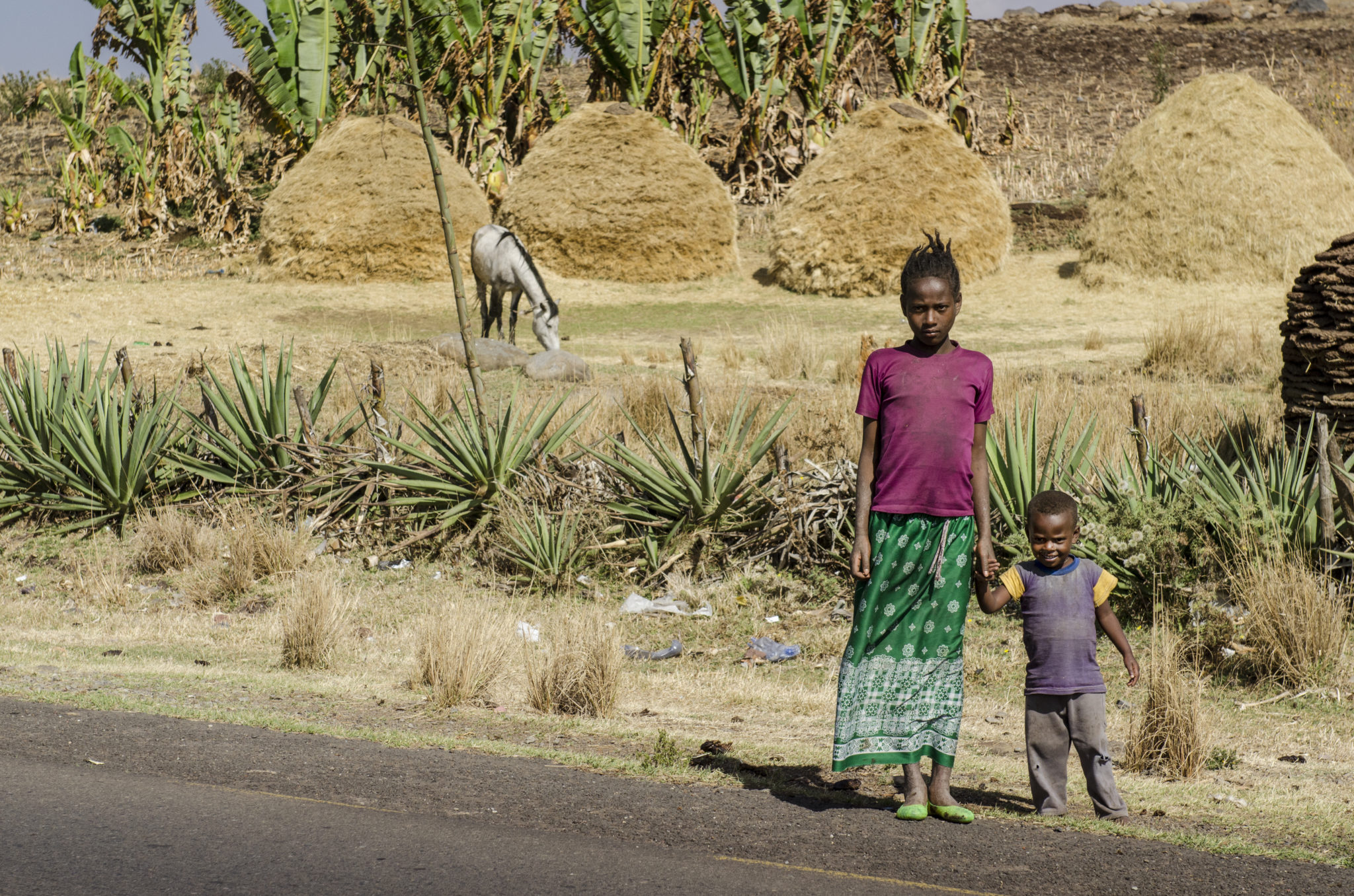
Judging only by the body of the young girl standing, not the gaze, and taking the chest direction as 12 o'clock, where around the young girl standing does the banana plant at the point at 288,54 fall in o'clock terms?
The banana plant is roughly at 5 o'clock from the young girl standing.

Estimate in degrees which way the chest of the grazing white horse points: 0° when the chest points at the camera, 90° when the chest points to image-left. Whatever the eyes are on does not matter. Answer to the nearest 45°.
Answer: approximately 315°

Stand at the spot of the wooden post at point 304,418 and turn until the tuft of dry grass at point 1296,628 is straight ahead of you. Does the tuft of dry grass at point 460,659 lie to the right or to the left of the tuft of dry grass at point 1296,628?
right

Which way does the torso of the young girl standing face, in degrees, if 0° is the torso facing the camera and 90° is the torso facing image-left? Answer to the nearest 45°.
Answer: approximately 0°

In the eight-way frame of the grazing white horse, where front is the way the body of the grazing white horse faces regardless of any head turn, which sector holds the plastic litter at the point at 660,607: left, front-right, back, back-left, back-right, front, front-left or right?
front-right

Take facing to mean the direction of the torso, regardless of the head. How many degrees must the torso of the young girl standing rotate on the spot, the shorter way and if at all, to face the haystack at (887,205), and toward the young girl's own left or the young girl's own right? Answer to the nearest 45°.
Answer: approximately 180°

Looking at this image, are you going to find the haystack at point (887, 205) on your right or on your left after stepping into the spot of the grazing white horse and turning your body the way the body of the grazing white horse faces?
on your left

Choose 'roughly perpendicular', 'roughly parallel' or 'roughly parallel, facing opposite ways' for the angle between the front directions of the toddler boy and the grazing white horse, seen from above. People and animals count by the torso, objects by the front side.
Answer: roughly perpendicular

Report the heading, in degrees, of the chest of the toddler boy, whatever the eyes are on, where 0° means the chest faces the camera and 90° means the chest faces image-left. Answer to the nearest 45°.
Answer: approximately 0°

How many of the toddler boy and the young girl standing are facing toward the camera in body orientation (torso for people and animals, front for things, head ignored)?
2

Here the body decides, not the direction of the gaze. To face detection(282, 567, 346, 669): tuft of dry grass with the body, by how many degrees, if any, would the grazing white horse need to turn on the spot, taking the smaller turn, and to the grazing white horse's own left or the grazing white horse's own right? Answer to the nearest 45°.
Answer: approximately 45° to the grazing white horse's own right
